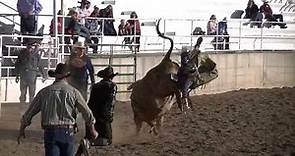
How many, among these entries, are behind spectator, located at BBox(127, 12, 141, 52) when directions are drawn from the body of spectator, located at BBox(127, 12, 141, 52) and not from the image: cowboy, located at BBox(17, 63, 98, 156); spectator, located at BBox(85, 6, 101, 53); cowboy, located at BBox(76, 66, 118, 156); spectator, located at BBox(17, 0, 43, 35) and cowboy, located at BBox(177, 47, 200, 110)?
0

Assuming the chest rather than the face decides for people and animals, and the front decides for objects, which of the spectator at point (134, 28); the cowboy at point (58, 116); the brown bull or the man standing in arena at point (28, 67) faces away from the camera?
the cowboy

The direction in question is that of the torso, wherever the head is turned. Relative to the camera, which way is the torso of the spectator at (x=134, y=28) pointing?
toward the camera

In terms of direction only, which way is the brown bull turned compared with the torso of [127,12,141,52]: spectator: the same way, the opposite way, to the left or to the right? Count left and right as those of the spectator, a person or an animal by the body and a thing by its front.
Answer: to the left

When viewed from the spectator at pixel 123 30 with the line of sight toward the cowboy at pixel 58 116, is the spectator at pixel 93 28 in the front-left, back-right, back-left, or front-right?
front-right

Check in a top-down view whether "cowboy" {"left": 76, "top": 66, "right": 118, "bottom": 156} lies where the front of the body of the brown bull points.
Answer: no

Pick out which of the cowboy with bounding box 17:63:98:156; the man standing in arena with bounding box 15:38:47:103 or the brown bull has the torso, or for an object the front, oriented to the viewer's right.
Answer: the brown bull

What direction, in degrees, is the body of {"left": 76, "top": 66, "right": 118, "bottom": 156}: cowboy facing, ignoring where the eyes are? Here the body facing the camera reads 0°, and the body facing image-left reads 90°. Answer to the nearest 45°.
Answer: approximately 225°

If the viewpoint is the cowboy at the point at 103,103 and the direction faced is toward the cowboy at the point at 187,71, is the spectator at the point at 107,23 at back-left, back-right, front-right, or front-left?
front-left

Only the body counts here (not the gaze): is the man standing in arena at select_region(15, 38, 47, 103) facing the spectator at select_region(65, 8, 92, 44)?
no

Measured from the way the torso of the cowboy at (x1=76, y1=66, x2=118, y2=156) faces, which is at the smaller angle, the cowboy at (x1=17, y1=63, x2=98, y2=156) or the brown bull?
the brown bull

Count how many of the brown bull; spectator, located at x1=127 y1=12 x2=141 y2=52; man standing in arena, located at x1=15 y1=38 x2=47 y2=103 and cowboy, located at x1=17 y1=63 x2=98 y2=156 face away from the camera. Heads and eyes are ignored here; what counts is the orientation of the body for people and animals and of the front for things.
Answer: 1

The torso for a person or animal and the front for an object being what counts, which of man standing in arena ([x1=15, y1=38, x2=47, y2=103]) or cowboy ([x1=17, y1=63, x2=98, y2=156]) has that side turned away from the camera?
the cowboy

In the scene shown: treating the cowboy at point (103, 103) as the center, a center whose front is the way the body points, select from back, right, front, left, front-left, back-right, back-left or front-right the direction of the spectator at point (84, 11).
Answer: front-left

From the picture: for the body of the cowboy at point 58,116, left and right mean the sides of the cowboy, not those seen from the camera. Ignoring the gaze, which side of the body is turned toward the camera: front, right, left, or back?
back
